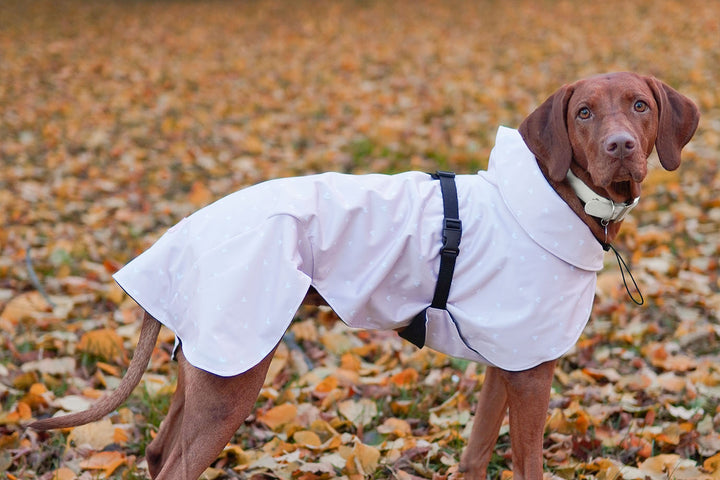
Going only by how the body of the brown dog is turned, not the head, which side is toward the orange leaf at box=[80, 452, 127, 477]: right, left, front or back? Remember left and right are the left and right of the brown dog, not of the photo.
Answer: back

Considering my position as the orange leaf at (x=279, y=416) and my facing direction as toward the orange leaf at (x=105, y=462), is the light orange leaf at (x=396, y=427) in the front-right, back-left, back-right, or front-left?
back-left

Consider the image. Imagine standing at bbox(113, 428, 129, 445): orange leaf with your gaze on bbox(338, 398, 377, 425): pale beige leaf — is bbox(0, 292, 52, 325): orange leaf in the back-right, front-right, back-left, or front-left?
back-left

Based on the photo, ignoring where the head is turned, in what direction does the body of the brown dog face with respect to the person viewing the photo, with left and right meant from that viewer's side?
facing to the right of the viewer

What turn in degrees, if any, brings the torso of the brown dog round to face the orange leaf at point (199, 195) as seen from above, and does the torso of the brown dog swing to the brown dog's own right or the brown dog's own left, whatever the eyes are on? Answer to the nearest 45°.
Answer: approximately 135° to the brown dog's own left

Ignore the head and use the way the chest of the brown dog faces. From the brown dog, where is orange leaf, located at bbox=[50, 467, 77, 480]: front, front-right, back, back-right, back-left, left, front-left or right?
back

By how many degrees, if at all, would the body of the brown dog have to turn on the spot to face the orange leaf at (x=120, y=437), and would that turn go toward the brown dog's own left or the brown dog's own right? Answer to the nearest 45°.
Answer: approximately 180°
